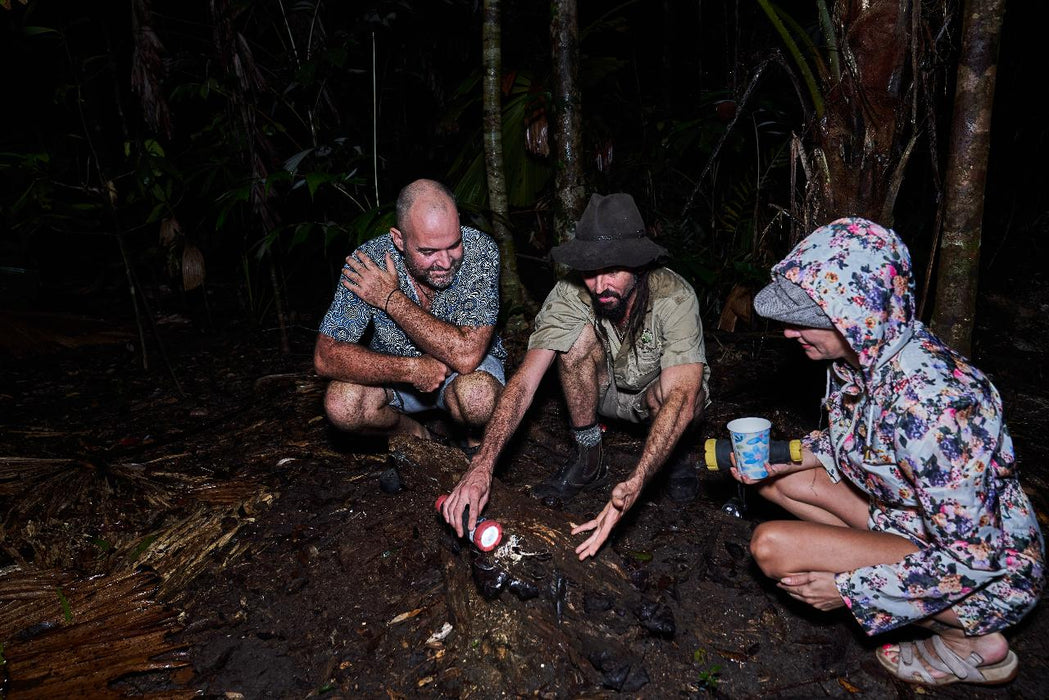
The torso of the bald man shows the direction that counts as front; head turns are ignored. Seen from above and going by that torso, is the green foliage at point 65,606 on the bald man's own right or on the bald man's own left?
on the bald man's own right

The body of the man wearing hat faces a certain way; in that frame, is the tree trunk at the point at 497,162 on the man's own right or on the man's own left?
on the man's own right

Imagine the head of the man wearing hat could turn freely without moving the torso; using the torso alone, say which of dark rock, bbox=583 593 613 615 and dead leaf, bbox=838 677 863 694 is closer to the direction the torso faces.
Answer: the dark rock

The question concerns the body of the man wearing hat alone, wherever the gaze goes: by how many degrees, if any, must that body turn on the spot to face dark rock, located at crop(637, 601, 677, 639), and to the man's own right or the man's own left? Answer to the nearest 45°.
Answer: approximately 45° to the man's own left

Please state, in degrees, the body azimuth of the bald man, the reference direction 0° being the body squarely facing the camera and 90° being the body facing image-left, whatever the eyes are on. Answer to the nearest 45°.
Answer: approximately 0°

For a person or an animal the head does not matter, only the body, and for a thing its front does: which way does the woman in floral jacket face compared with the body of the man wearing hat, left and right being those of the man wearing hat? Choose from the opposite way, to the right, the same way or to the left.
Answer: to the right

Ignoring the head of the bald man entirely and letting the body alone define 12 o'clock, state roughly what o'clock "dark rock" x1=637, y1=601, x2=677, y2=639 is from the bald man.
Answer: The dark rock is roughly at 11 o'clock from the bald man.

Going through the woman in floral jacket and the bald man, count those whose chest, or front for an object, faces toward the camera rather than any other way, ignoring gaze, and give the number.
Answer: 1

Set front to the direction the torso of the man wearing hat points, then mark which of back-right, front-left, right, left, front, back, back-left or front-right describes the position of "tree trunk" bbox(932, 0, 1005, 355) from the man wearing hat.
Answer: back-left

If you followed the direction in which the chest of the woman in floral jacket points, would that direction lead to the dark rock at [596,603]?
yes

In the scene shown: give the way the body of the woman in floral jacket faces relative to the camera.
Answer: to the viewer's left

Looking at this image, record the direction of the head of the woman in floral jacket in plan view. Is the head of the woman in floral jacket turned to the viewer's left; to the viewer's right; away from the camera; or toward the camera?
to the viewer's left

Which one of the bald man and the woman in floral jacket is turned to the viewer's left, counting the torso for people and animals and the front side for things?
the woman in floral jacket

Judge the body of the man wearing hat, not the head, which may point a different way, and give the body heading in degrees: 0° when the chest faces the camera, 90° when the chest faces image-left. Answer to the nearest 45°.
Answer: approximately 45°

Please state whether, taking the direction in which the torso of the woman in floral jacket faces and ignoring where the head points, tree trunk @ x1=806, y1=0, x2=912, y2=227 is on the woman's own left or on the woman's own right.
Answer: on the woman's own right
